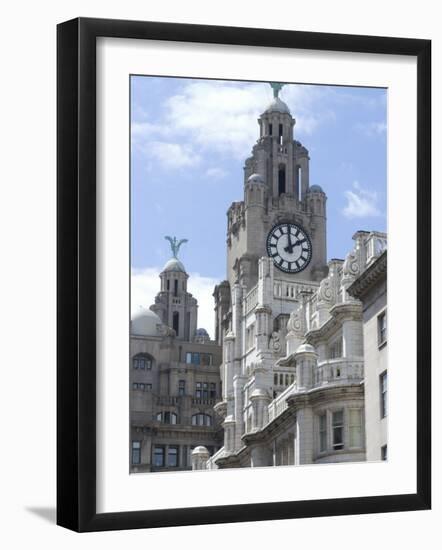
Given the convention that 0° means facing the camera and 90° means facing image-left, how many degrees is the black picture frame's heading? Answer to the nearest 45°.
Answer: approximately 315°
